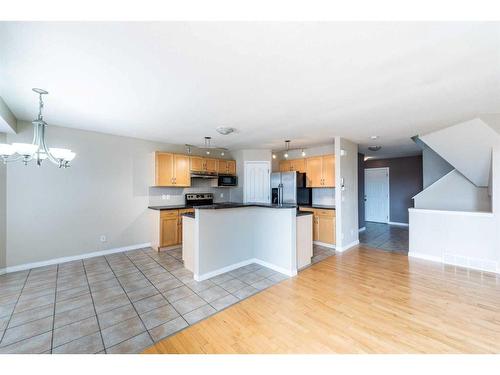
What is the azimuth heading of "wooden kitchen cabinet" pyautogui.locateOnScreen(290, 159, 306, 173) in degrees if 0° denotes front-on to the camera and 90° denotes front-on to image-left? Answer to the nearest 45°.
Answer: approximately 45°

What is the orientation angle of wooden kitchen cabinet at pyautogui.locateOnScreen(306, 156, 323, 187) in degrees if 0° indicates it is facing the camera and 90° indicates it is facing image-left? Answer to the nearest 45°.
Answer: approximately 45°

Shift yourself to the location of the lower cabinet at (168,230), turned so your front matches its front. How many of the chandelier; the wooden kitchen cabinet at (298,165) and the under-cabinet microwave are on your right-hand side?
1

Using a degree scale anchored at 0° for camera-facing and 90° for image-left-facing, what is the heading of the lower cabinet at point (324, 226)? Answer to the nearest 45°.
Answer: approximately 45°

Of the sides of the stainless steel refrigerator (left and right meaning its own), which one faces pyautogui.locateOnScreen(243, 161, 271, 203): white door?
right

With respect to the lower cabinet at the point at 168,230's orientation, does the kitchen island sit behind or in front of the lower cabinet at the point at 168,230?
in front

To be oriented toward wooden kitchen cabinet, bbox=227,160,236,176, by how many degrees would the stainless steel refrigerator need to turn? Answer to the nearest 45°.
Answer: approximately 45° to its right

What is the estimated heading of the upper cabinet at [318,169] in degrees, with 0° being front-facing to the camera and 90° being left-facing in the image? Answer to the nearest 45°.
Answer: approximately 45°

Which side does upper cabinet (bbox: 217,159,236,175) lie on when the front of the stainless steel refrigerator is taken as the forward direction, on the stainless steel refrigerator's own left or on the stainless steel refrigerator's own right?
on the stainless steel refrigerator's own right

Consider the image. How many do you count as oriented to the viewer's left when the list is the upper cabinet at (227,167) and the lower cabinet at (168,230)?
0
